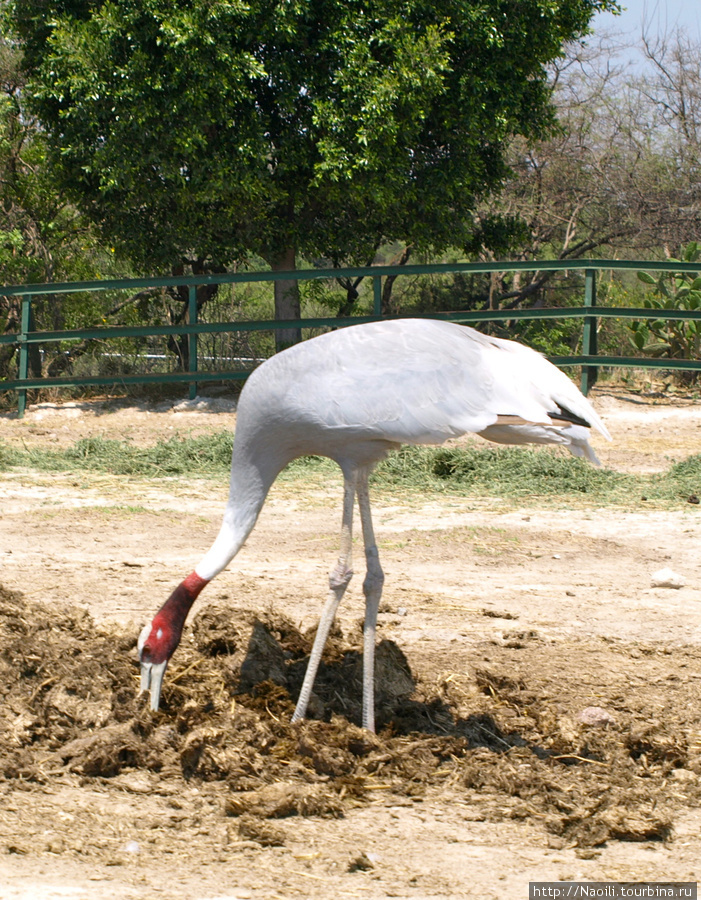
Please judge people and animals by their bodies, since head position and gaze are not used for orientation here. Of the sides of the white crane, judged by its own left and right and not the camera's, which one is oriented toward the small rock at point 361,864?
left

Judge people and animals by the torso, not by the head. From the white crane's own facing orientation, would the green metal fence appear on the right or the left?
on its right

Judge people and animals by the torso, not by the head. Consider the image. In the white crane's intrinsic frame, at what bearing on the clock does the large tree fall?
The large tree is roughly at 3 o'clock from the white crane.

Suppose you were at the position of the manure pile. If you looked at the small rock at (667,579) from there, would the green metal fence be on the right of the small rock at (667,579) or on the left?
left

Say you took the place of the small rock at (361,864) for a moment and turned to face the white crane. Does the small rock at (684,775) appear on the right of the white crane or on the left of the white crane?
right

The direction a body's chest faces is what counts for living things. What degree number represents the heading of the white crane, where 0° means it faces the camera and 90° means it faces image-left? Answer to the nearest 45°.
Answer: approximately 90°

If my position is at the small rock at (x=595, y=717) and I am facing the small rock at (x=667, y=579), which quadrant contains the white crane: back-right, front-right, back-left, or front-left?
back-left
